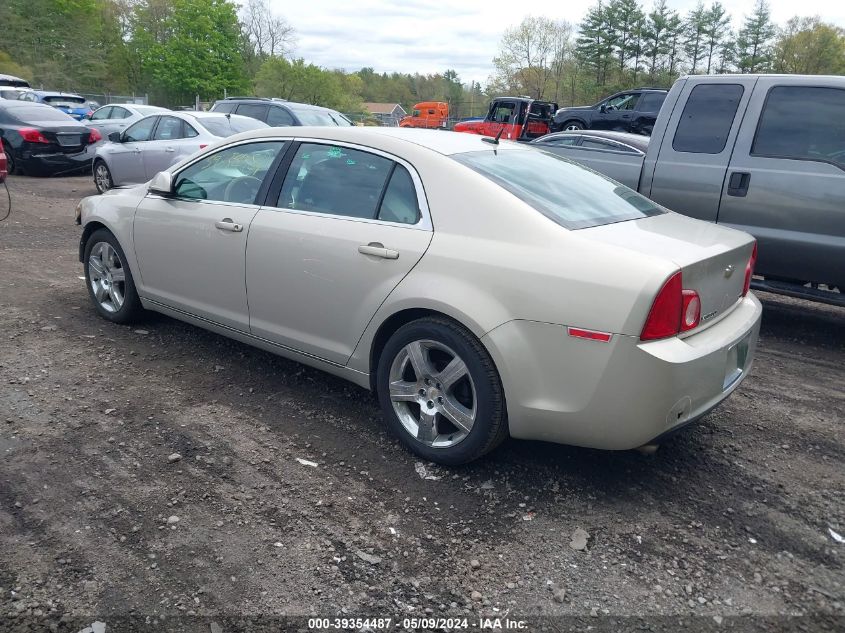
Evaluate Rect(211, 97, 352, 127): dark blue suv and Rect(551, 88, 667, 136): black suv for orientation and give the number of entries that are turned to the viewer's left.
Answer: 1

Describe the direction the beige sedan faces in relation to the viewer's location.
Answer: facing away from the viewer and to the left of the viewer

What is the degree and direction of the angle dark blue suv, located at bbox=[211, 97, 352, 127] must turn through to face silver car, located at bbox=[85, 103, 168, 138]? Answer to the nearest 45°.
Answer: approximately 180°

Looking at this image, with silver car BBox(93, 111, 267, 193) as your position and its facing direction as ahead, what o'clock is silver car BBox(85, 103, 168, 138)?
silver car BBox(85, 103, 168, 138) is roughly at 1 o'clock from silver car BBox(93, 111, 267, 193).

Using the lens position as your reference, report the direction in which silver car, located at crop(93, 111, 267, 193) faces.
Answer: facing away from the viewer and to the left of the viewer

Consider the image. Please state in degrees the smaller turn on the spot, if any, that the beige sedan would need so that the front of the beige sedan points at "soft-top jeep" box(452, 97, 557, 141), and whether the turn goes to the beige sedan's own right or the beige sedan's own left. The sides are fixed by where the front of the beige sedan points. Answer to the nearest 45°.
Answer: approximately 45° to the beige sedan's own right

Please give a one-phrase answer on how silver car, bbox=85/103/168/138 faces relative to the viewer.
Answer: facing away from the viewer and to the left of the viewer

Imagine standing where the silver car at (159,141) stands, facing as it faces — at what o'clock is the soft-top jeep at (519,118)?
The soft-top jeep is roughly at 3 o'clock from the silver car.

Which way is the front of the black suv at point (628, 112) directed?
to the viewer's left

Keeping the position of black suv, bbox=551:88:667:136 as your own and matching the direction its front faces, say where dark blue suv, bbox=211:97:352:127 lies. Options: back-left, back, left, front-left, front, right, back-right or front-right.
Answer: front-left

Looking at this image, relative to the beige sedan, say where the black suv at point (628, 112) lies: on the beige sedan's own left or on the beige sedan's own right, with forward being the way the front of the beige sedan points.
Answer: on the beige sedan's own right

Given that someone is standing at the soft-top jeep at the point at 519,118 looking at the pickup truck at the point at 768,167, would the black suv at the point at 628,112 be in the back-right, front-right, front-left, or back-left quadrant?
front-left
